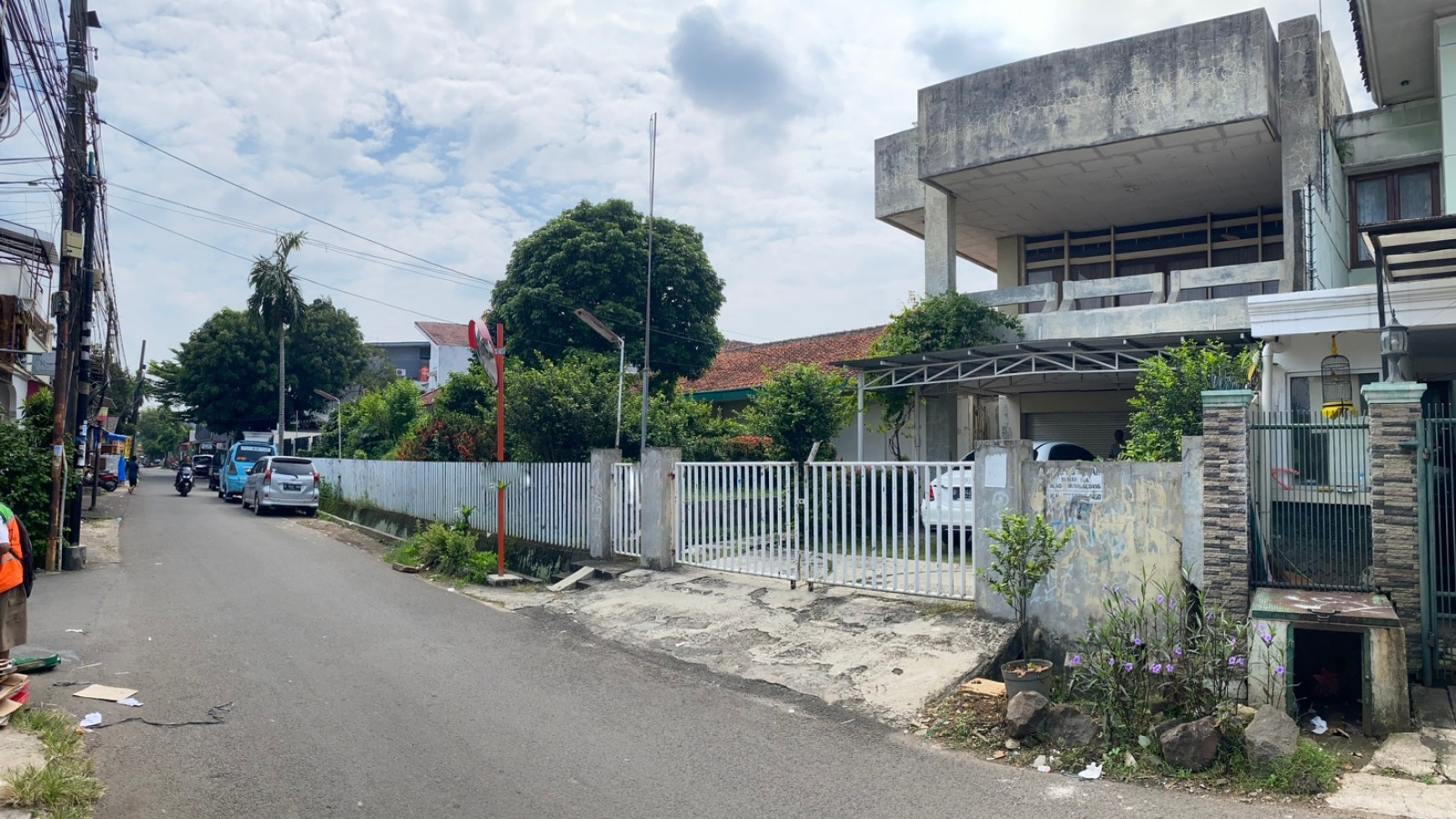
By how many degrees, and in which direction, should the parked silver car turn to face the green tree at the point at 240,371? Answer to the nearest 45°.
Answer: approximately 45° to its right

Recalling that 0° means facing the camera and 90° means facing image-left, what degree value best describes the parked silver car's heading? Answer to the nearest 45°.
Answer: approximately 135°

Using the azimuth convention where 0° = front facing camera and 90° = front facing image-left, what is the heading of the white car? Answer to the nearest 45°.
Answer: approximately 225°

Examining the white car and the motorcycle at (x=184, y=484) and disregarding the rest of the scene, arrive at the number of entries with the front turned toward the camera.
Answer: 1

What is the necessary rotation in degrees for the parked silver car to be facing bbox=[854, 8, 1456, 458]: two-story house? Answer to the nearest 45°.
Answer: approximately 180°
